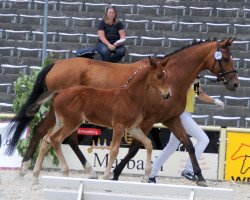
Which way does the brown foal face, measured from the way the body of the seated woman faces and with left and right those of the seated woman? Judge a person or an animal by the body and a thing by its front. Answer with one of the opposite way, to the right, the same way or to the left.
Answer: to the left

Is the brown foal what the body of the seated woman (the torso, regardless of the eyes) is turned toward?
yes

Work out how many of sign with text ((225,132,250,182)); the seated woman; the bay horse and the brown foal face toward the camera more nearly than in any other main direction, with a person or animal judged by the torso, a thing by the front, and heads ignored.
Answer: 2

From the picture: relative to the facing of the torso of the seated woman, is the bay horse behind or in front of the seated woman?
in front

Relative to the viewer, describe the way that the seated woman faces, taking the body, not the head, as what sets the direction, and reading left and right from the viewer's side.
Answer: facing the viewer

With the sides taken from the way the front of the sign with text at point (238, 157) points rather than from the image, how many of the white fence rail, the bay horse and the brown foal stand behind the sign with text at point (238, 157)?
0

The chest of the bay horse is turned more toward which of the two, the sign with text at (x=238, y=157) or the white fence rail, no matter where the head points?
the sign with text

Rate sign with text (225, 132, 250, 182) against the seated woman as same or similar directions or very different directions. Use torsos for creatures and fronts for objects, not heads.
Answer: same or similar directions

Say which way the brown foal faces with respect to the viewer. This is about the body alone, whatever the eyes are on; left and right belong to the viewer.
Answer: facing to the right of the viewer

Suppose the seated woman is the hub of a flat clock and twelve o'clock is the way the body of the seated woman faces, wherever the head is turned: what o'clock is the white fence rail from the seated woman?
The white fence rail is roughly at 12 o'clock from the seated woman.

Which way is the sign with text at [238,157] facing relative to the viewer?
toward the camera

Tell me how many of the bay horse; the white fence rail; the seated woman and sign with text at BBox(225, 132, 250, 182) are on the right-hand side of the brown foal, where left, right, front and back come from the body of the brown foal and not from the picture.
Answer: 1

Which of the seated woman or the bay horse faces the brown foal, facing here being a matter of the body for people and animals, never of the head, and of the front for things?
the seated woman

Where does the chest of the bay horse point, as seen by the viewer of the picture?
to the viewer's right

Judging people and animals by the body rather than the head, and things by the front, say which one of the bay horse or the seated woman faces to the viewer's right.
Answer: the bay horse
